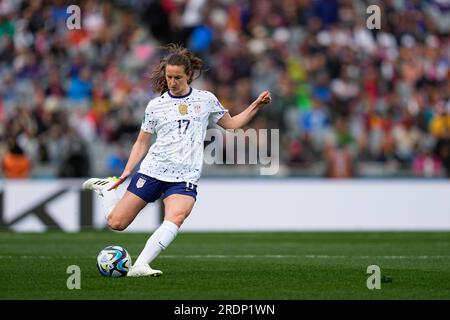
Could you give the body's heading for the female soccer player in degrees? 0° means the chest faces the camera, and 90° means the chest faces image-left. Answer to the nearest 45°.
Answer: approximately 0°
